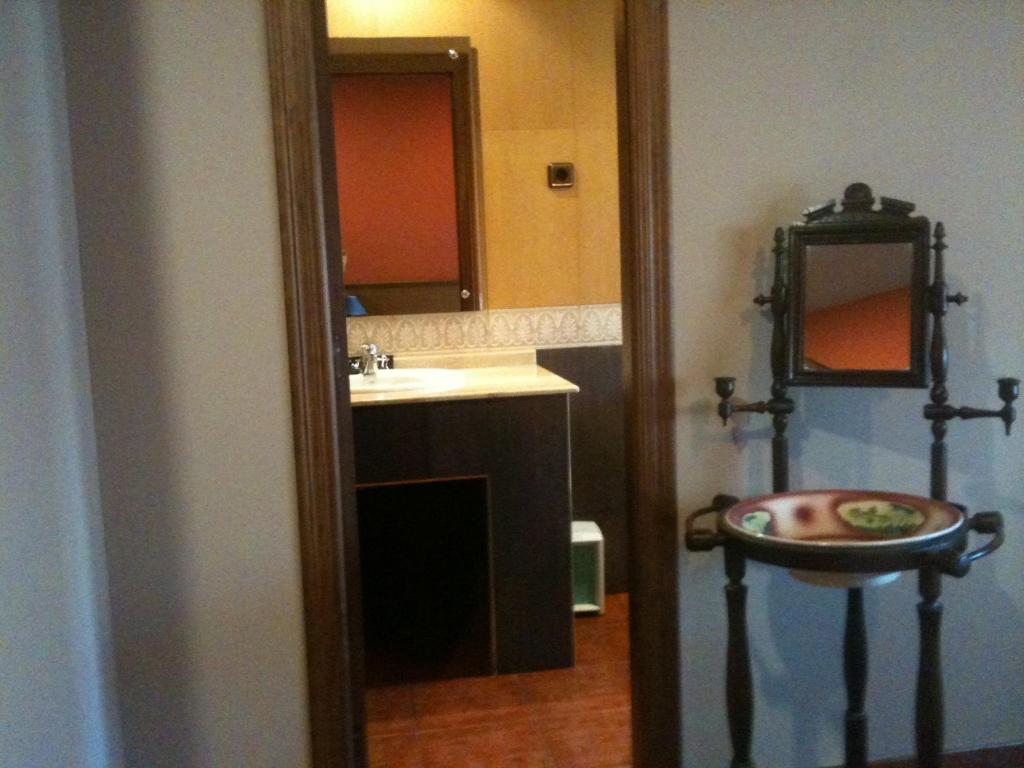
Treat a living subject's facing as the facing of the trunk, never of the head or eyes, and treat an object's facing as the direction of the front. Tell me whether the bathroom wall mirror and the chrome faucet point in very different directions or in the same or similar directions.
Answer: same or similar directions

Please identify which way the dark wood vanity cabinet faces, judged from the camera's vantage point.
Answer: facing the viewer

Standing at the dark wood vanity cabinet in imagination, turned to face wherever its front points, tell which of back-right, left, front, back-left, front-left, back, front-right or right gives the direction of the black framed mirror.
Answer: front-left

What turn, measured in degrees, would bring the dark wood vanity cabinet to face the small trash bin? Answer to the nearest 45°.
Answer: approximately 135° to its left

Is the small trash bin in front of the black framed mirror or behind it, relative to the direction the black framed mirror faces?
behind

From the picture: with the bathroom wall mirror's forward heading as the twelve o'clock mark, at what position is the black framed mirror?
The black framed mirror is roughly at 11 o'clock from the bathroom wall mirror.

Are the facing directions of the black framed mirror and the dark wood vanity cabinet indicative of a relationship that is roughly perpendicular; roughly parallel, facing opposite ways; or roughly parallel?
roughly parallel

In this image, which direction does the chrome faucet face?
toward the camera

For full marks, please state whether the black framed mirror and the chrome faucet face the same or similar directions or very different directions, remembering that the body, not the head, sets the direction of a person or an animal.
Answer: same or similar directions

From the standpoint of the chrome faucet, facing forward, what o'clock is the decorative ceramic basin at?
The decorative ceramic basin is roughly at 11 o'clock from the chrome faucet.

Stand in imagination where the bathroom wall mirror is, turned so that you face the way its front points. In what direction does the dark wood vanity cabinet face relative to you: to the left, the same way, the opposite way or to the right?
the same way

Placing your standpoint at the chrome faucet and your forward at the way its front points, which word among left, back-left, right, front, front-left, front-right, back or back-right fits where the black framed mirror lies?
front-left
